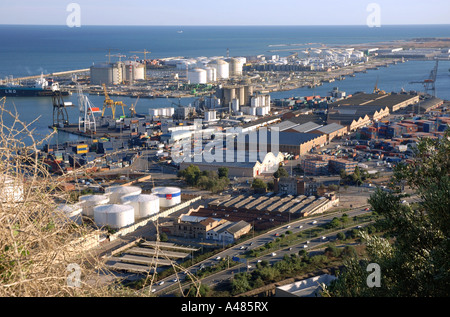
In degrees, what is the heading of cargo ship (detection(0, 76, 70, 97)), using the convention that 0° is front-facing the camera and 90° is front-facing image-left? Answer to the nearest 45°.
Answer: approximately 90°

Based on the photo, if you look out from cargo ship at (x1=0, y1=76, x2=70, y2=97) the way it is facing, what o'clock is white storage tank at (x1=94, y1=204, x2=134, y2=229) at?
The white storage tank is roughly at 9 o'clock from the cargo ship.

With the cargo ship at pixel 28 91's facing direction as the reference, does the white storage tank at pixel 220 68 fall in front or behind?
behind

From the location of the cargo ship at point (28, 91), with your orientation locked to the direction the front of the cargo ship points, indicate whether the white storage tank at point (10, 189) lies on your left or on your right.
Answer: on your left

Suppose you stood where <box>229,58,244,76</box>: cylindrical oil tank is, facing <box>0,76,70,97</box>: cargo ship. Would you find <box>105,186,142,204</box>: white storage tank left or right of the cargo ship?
left

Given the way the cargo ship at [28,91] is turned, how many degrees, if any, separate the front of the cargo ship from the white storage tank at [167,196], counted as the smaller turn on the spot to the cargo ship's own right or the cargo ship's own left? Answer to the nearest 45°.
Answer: approximately 90° to the cargo ship's own left

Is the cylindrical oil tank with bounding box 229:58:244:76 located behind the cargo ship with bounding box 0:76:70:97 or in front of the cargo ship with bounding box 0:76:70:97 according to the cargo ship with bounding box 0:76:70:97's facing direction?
behind

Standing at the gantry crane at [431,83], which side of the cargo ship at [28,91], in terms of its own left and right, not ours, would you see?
back

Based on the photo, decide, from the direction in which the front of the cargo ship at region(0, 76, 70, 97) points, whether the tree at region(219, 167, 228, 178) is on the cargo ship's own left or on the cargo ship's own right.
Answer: on the cargo ship's own left

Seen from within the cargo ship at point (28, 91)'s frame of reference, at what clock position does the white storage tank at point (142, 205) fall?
The white storage tank is roughly at 9 o'clock from the cargo ship.

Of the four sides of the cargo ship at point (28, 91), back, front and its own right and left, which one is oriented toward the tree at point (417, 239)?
left
